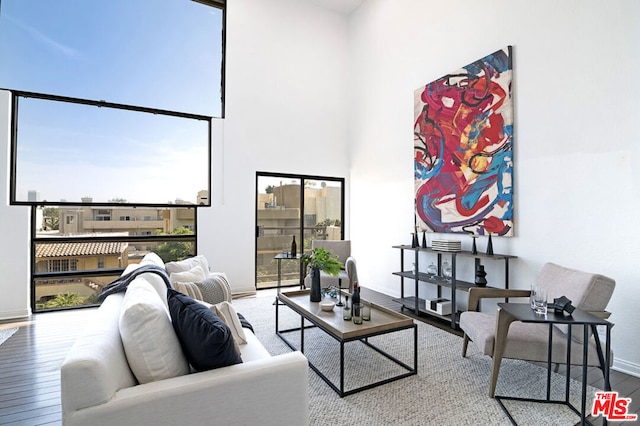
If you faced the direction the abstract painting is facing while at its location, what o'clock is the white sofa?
The white sofa is roughly at 11 o'clock from the abstract painting.

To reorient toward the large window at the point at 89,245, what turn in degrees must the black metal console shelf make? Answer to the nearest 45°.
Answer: approximately 45° to its right

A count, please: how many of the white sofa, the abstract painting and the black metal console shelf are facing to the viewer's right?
1

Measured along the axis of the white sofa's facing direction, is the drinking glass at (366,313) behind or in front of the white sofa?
in front

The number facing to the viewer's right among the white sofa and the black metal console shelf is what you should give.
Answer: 1

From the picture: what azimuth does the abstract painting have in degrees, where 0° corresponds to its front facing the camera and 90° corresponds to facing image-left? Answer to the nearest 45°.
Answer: approximately 45°

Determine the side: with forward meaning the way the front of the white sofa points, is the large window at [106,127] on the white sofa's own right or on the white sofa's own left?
on the white sofa's own left

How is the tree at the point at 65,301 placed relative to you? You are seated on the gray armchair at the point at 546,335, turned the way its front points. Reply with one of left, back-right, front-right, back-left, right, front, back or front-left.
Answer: front-right

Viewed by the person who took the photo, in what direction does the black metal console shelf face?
facing the viewer and to the left of the viewer

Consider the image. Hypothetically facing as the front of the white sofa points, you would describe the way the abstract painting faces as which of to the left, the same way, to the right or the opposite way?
the opposite way

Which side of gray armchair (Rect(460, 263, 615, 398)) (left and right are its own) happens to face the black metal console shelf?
right

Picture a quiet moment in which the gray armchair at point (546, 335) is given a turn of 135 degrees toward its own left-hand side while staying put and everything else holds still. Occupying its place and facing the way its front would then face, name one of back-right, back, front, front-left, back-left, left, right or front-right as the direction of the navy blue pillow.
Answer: back-right

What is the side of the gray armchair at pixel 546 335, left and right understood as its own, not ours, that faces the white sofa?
front

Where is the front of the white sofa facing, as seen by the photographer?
facing to the right of the viewer

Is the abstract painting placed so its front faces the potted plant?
yes

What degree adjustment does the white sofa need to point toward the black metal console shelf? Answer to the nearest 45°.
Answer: approximately 45° to its left

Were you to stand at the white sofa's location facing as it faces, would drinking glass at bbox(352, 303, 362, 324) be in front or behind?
in front

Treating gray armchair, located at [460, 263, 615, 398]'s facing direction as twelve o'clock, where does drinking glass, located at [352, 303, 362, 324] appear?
The drinking glass is roughly at 1 o'clock from the gray armchair.

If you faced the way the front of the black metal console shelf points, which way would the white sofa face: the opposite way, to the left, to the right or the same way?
the opposite way
